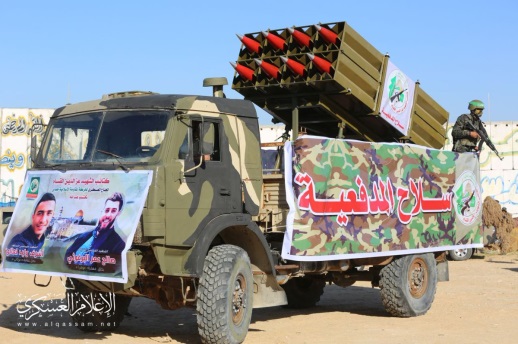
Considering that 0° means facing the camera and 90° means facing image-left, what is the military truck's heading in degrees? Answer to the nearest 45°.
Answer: approximately 45°
